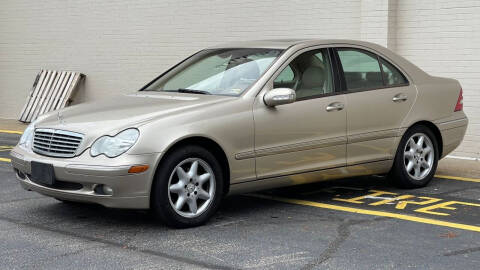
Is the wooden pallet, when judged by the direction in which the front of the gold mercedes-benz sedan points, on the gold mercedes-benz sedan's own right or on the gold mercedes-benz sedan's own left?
on the gold mercedes-benz sedan's own right

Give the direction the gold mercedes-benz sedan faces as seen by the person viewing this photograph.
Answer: facing the viewer and to the left of the viewer
